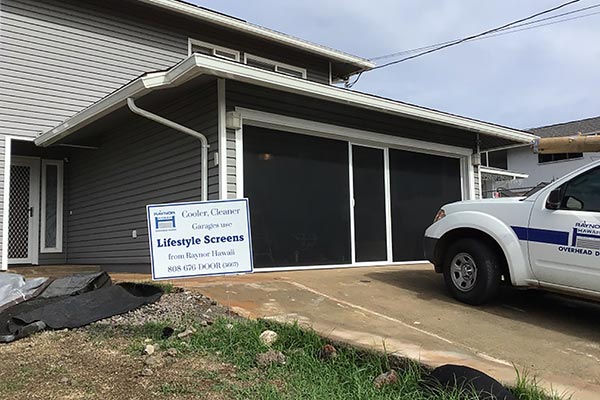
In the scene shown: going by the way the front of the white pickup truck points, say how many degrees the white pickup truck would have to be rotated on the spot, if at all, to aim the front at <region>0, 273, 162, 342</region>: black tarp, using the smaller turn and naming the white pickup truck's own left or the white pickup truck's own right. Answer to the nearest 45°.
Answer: approximately 45° to the white pickup truck's own left

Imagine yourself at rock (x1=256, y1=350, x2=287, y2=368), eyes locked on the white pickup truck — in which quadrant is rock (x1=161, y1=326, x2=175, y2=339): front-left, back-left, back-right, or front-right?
back-left

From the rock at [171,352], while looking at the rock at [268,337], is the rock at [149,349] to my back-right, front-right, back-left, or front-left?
back-left

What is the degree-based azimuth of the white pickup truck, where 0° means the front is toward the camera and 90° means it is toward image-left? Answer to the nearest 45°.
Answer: approximately 90°

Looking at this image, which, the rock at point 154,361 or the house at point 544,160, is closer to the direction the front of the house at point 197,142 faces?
the rock

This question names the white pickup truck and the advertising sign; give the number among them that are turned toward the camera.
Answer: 1

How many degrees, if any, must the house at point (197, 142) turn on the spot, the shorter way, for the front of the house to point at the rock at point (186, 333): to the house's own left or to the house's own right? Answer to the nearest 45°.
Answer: approximately 45° to the house's own right

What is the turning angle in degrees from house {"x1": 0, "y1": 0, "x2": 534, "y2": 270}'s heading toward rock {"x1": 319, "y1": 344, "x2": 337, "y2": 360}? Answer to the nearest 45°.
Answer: approximately 45° to its right

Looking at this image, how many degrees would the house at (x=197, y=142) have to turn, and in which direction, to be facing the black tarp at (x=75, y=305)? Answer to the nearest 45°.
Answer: approximately 45° to its right

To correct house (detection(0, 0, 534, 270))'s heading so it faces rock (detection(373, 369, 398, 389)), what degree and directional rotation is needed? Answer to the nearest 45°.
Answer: approximately 45° to its right

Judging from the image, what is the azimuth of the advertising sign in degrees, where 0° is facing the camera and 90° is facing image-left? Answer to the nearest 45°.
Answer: approximately 0°

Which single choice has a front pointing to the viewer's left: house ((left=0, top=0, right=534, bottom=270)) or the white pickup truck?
the white pickup truck

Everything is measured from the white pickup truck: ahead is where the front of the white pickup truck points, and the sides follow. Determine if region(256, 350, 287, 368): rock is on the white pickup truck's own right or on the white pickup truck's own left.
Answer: on the white pickup truck's own left
